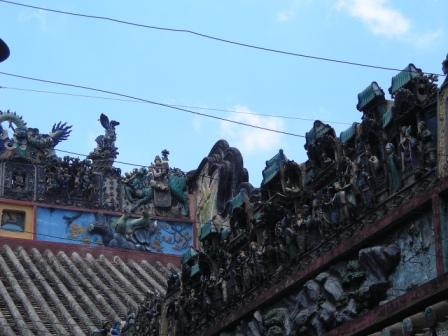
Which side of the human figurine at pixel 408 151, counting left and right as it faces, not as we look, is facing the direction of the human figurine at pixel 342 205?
right

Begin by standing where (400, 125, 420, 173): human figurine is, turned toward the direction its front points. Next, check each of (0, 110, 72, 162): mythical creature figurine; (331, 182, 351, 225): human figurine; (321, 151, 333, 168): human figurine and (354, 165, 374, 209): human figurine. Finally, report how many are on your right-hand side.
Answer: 4

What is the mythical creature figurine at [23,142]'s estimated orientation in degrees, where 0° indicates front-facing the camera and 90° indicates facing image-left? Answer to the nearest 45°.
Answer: approximately 90°

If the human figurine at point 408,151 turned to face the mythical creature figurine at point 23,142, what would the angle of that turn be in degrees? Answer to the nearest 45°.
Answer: approximately 90° to its right

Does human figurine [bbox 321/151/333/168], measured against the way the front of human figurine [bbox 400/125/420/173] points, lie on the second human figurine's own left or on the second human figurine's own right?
on the second human figurine's own right

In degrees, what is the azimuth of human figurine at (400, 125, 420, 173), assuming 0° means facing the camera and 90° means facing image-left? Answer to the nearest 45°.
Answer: approximately 45°
